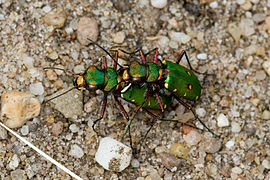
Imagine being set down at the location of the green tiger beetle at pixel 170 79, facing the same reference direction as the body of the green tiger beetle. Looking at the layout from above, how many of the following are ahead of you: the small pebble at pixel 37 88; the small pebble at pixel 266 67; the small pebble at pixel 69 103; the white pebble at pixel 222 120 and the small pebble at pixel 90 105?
3

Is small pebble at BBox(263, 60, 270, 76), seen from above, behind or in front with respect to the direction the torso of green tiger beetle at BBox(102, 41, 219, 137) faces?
behind

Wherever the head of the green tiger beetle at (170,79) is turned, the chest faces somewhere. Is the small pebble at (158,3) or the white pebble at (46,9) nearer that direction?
the white pebble

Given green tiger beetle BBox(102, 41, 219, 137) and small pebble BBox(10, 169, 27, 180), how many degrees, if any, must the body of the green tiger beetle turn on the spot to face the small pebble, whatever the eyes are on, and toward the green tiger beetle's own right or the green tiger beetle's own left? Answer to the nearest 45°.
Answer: approximately 45° to the green tiger beetle's own left

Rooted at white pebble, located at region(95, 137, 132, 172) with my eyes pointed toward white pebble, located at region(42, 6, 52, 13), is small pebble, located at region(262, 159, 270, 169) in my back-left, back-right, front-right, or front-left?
back-right

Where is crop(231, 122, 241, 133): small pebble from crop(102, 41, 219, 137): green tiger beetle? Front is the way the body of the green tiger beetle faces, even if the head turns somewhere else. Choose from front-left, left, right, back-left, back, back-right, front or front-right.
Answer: back

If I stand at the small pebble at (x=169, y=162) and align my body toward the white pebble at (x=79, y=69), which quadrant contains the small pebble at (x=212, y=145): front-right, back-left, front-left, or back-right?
back-right

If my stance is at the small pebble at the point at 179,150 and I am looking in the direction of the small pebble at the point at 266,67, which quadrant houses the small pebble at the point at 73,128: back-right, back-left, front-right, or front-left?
back-left

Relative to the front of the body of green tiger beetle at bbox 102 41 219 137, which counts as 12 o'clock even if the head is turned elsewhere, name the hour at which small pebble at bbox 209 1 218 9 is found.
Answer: The small pebble is roughly at 4 o'clock from the green tiger beetle.

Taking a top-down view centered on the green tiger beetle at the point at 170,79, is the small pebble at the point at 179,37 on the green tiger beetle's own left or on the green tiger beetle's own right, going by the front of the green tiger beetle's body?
on the green tiger beetle's own right

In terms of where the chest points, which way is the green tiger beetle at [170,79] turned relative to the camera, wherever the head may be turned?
to the viewer's left

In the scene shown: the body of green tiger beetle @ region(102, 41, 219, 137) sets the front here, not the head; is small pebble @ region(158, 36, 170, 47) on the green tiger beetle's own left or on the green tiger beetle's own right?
on the green tiger beetle's own right
